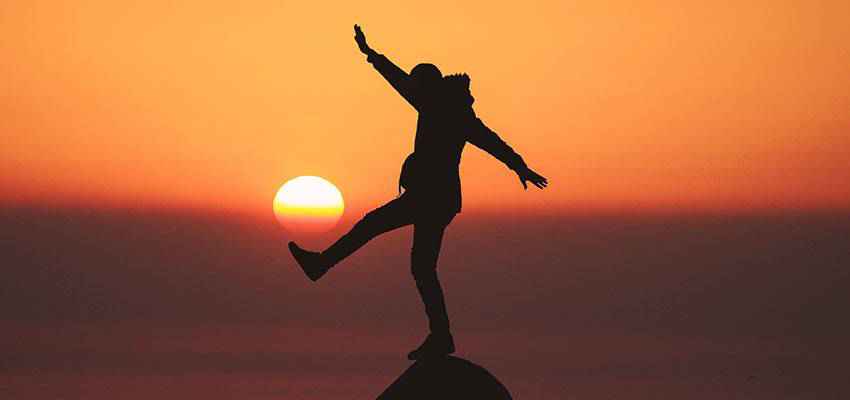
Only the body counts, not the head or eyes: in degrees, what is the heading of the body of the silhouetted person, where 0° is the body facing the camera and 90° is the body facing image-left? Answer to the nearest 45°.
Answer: approximately 90°
